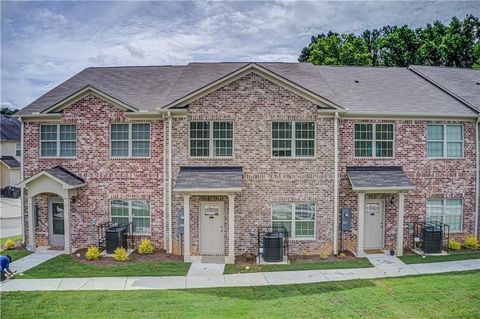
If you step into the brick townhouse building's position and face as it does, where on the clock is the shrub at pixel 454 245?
The shrub is roughly at 9 o'clock from the brick townhouse building.

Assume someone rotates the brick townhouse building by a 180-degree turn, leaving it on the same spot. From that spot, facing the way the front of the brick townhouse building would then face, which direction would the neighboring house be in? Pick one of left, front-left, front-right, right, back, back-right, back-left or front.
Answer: front-left

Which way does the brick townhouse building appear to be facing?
toward the camera

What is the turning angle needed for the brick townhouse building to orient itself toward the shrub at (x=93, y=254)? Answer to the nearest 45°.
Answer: approximately 90° to its right

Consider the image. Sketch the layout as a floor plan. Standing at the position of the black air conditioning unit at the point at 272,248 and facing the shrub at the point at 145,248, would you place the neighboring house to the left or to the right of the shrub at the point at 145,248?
right

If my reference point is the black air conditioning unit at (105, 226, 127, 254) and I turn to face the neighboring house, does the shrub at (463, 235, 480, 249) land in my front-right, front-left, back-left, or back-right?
back-right

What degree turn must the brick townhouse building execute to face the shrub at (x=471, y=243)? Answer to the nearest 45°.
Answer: approximately 90° to its left
